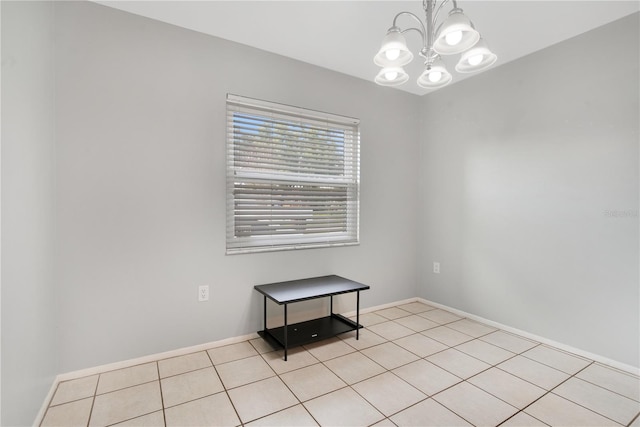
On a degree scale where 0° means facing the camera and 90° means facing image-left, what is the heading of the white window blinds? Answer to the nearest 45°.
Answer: approximately 315°

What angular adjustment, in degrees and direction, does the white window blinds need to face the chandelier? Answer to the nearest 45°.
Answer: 0° — it already faces it
